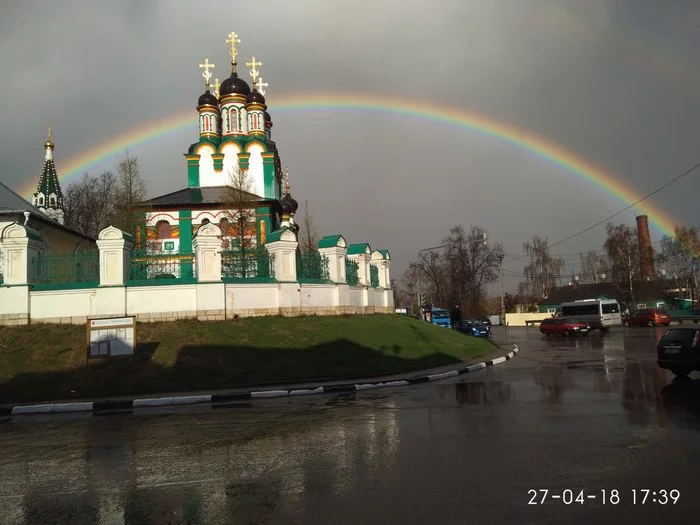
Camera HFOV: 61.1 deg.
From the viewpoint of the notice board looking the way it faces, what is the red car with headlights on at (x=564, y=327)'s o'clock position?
The red car with headlights on is roughly at 8 o'clock from the notice board.

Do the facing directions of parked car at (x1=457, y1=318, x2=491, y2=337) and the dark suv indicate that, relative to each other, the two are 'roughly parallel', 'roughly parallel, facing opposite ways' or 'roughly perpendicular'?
roughly perpendicular

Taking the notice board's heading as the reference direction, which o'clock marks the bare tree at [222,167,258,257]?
The bare tree is roughly at 7 o'clock from the notice board.

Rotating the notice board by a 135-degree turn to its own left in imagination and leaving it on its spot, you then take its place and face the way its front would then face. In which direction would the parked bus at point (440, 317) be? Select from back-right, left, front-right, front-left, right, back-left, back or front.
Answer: front

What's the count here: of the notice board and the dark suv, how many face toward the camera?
1

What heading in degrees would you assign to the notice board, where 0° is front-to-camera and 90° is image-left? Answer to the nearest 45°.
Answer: approximately 0°

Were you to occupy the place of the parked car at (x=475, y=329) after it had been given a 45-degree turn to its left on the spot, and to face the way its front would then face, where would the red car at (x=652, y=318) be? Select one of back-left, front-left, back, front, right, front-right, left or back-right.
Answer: front-left
